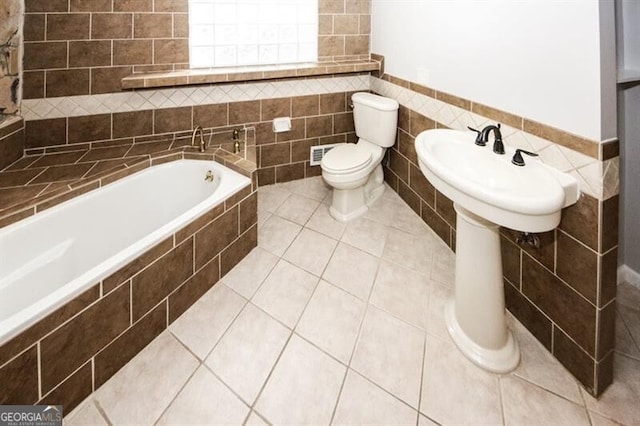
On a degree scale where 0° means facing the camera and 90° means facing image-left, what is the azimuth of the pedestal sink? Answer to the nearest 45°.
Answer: approximately 45°

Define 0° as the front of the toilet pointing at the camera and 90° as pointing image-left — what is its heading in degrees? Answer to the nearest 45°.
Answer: approximately 45°

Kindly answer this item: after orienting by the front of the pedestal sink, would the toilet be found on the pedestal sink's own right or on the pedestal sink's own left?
on the pedestal sink's own right
